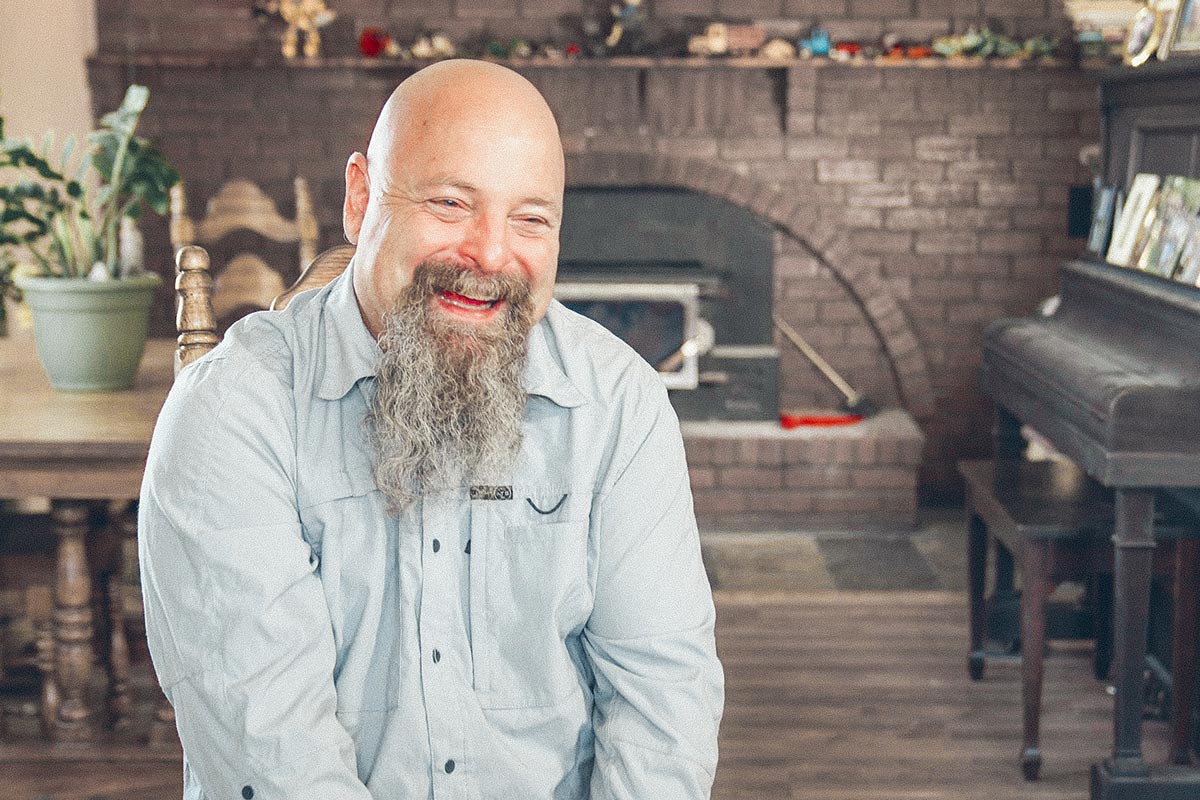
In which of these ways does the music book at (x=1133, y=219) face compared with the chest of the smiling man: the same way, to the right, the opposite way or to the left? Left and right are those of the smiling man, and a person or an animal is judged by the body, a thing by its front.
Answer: to the right

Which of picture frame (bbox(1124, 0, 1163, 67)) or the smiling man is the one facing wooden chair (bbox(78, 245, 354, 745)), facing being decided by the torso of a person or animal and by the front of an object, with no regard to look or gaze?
the picture frame

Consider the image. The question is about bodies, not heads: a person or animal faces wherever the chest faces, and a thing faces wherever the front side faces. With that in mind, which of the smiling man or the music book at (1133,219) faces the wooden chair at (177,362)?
the music book

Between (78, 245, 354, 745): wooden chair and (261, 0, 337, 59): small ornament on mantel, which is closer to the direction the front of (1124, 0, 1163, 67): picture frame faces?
the wooden chair

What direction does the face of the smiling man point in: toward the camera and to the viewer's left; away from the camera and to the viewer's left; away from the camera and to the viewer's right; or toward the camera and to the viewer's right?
toward the camera and to the viewer's right

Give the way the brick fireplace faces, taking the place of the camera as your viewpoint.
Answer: facing the viewer

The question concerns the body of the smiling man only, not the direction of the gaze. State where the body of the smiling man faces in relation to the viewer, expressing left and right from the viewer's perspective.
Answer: facing the viewer

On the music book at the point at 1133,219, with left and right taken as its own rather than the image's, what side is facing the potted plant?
front

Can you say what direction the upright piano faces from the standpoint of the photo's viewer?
facing the viewer and to the left of the viewer

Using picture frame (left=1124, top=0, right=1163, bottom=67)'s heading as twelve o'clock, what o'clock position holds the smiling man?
The smiling man is roughly at 11 o'clock from the picture frame.
